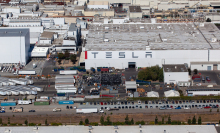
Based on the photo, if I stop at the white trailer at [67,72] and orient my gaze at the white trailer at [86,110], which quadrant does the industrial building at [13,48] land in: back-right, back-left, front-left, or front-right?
back-right
